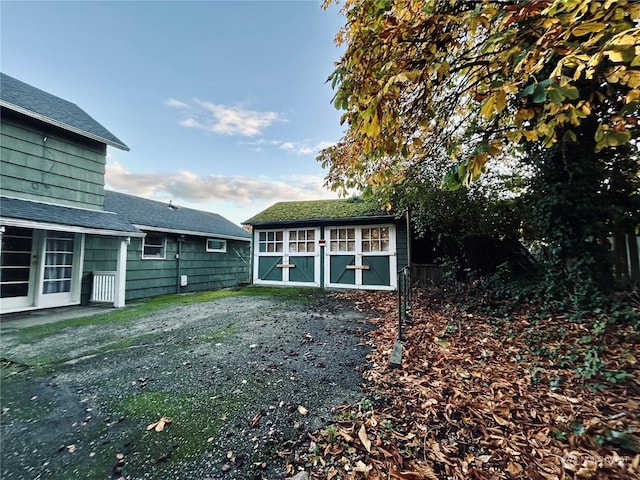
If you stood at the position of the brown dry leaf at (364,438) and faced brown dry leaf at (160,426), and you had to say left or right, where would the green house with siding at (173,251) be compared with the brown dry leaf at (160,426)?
right

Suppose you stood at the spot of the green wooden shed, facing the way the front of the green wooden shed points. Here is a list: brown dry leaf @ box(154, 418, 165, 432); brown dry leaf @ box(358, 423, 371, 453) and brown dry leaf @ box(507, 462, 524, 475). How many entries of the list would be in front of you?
3

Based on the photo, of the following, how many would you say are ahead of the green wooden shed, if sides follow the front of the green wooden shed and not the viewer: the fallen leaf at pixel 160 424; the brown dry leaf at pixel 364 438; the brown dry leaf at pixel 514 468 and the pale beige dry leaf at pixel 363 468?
4

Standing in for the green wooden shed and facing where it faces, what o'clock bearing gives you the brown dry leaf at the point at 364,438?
The brown dry leaf is roughly at 12 o'clock from the green wooden shed.

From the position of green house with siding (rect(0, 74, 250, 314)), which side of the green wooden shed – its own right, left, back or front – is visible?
right

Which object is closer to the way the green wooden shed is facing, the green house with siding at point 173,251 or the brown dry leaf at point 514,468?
the brown dry leaf

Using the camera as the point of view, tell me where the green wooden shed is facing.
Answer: facing the viewer

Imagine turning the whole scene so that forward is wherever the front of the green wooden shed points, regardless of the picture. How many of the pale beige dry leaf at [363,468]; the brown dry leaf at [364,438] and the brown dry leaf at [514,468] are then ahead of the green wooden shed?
3

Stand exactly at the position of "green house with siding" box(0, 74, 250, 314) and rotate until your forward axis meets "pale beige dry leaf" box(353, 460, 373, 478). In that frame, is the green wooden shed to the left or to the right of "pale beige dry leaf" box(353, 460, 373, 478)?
left

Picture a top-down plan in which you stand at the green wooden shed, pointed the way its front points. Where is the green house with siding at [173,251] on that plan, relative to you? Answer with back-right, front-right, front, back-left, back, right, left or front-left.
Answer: right

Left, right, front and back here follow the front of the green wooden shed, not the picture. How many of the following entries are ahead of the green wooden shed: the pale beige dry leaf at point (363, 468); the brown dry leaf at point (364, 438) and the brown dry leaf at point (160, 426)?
3

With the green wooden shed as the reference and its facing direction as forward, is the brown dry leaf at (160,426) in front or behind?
in front

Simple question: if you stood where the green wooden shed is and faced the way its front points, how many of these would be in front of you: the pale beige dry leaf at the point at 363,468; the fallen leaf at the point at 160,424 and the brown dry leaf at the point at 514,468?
3

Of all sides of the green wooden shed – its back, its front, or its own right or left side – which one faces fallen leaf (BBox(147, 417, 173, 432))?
front

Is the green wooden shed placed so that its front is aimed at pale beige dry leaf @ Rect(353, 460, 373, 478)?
yes
